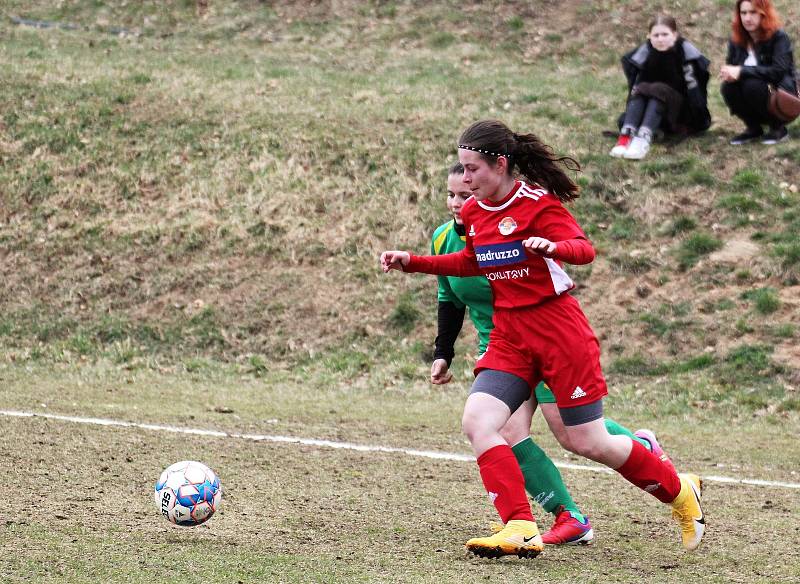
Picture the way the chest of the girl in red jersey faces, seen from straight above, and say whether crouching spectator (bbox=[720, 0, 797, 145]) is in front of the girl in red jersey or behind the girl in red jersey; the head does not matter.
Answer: behind

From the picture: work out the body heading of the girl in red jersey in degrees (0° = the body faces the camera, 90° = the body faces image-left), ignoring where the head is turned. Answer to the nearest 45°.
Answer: approximately 45°

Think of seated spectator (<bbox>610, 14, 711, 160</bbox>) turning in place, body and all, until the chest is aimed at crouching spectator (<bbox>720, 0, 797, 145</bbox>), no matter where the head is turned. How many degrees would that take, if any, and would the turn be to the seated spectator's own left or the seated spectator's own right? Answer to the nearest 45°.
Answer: approximately 90° to the seated spectator's own left

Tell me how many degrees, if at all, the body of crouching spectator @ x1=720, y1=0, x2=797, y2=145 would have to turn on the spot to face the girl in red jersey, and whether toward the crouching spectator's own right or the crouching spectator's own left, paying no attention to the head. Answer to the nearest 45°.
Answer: approximately 45° to the crouching spectator's own left

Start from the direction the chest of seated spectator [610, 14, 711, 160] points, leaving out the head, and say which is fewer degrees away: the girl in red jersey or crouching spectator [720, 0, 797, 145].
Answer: the girl in red jersey

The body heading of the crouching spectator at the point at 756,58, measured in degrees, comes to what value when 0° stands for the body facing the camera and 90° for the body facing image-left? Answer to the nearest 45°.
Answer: approximately 45°

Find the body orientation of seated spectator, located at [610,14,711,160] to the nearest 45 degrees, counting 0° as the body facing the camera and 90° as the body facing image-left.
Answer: approximately 45°

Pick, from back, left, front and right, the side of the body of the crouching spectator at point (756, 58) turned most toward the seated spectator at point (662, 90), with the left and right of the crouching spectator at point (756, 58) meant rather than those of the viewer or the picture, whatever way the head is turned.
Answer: right
